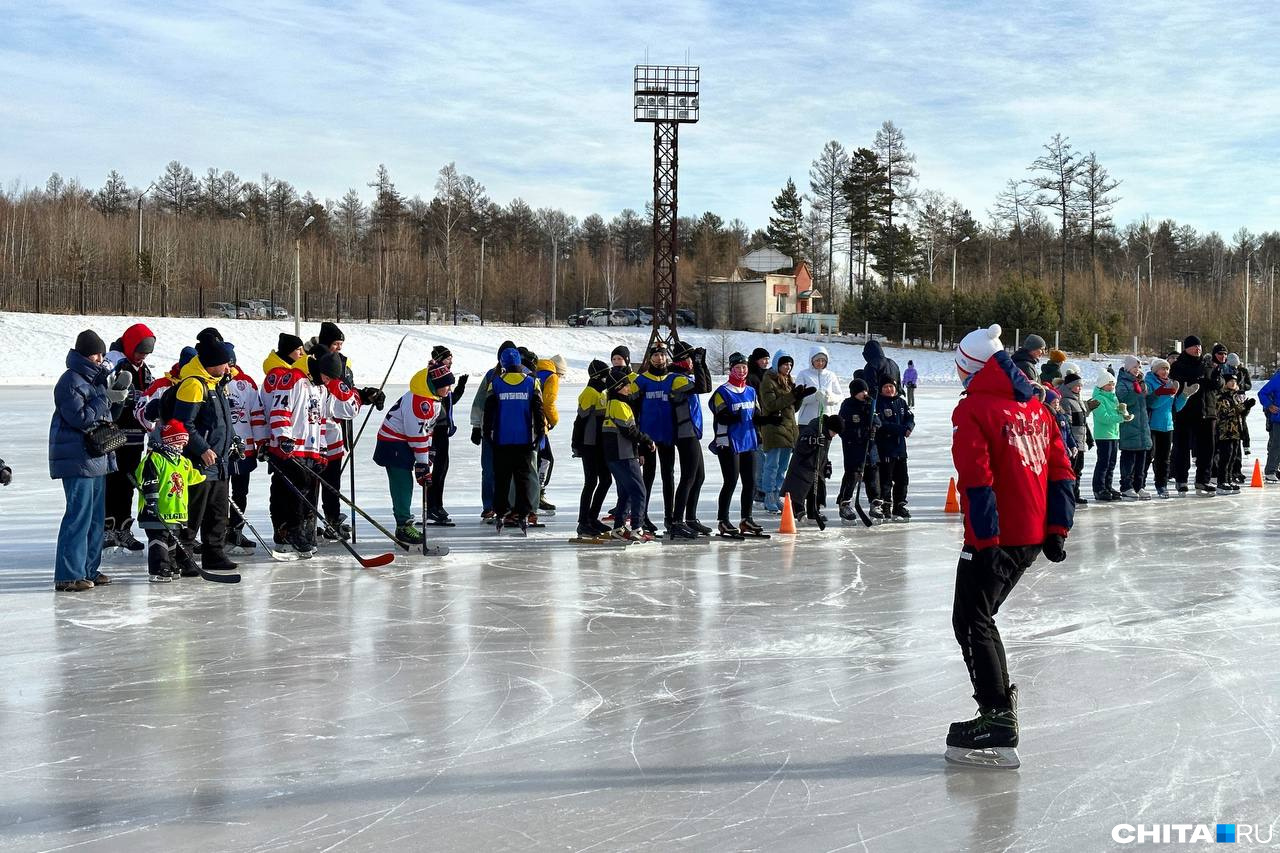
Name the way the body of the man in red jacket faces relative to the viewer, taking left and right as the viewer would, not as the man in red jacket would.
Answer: facing away from the viewer and to the left of the viewer

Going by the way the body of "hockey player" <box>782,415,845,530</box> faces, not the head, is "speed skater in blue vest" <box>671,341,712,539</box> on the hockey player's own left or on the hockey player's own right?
on the hockey player's own right
